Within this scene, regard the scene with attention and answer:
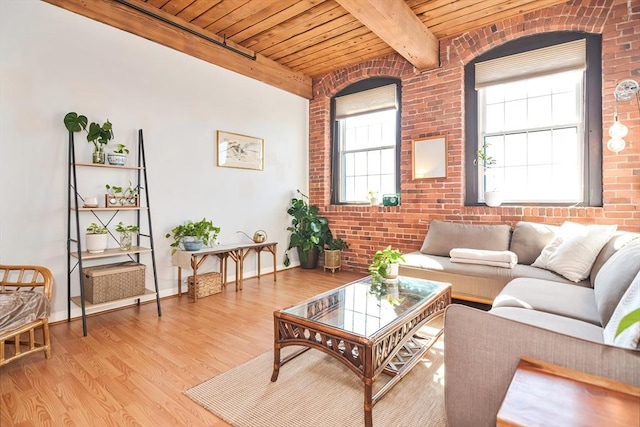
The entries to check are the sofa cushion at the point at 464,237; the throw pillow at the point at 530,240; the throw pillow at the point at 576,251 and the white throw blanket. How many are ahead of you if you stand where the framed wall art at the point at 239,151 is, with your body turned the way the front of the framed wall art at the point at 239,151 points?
4

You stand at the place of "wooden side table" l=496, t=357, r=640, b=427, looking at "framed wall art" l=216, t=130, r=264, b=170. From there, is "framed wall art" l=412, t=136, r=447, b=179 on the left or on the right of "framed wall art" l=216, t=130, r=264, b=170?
right

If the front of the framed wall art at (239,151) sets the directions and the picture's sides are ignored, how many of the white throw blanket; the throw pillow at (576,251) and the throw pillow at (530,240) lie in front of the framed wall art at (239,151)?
3

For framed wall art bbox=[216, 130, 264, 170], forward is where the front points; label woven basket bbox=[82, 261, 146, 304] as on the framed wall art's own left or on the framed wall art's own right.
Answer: on the framed wall art's own right

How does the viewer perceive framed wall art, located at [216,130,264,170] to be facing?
facing the viewer and to the right of the viewer

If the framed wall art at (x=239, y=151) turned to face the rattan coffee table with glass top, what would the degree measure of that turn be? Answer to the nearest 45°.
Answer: approximately 45° to its right
